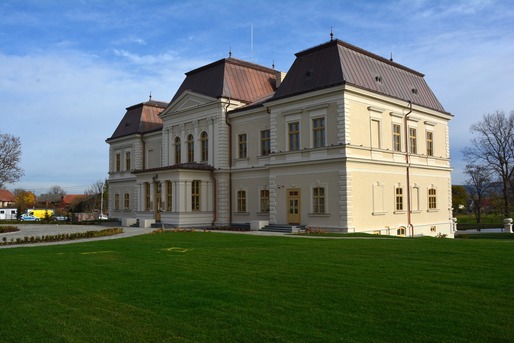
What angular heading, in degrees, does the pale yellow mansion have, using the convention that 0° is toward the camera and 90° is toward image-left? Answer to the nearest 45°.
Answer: approximately 45°
